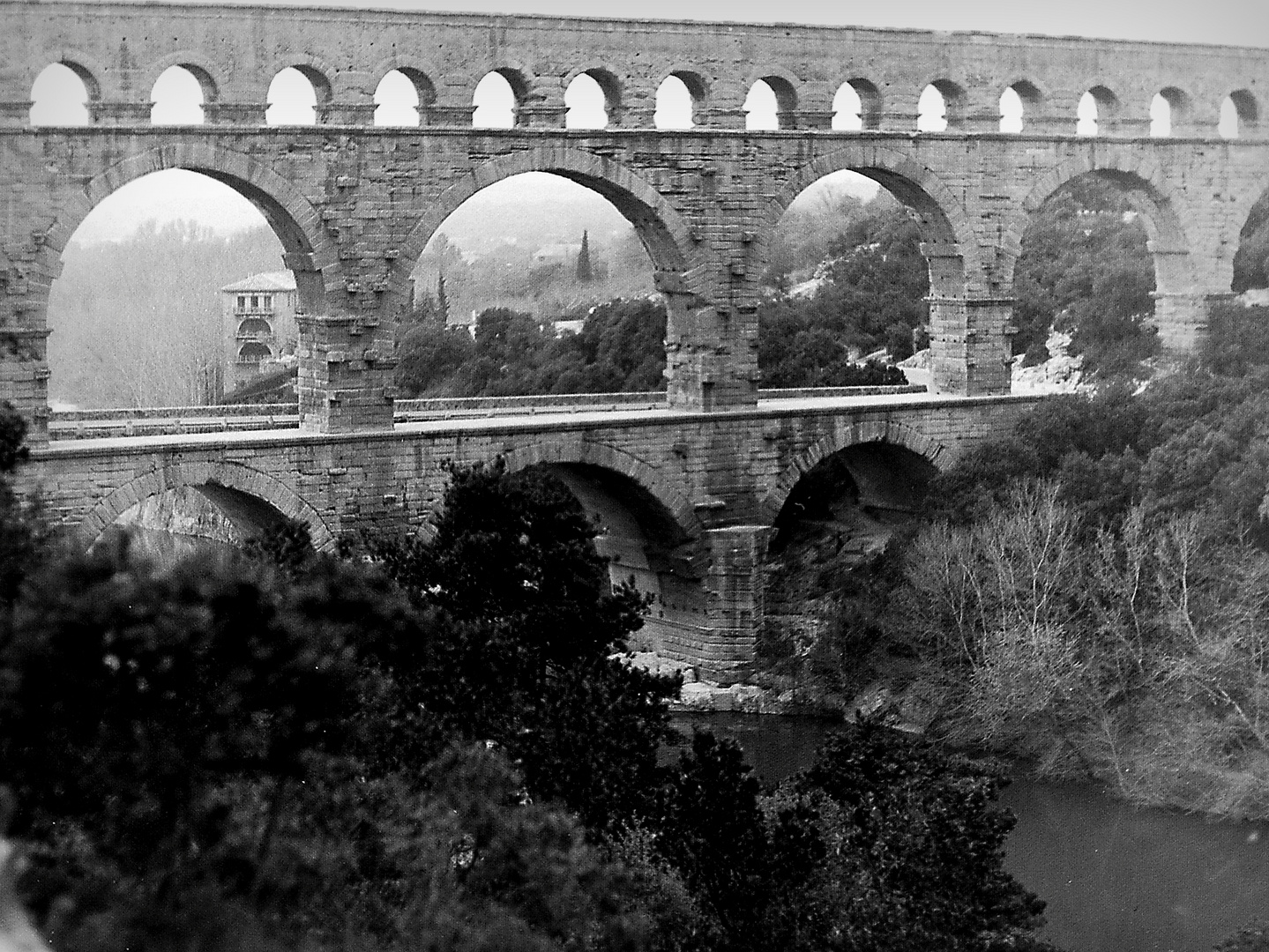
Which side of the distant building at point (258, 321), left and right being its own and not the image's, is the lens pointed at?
front

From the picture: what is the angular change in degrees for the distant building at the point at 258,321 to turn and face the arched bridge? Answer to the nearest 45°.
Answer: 0° — it already faces it

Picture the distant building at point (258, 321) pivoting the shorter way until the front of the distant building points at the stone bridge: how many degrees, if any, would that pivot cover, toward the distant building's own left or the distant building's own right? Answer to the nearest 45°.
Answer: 0° — it already faces it
